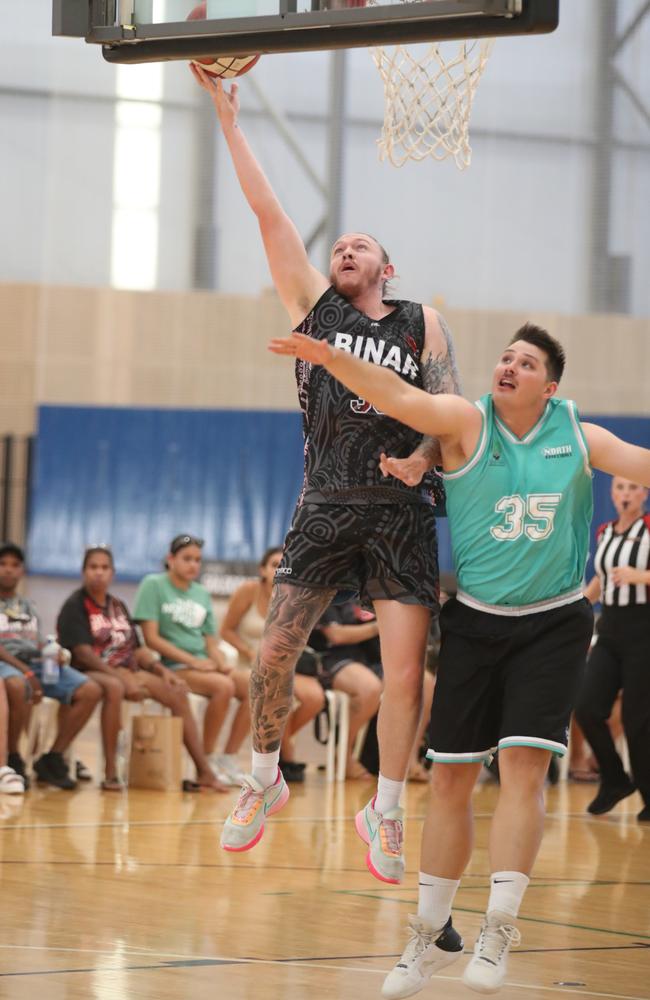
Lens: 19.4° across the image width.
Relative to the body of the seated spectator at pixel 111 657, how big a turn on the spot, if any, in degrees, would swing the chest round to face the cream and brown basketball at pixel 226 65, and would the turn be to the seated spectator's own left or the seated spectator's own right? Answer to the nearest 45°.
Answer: approximately 45° to the seated spectator's own right

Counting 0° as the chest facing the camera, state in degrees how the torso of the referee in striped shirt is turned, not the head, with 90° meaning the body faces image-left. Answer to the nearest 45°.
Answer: approximately 45°

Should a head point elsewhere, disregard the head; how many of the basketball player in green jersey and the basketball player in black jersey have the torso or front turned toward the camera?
2

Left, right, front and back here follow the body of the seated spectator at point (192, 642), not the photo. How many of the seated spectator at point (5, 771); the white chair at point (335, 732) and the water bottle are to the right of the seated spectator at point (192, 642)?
2

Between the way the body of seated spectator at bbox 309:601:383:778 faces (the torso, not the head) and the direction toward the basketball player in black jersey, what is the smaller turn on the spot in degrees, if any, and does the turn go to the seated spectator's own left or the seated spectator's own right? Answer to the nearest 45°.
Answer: approximately 45° to the seated spectator's own right

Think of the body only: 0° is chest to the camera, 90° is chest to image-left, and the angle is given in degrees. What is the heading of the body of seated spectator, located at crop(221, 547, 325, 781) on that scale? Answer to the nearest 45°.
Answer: approximately 315°

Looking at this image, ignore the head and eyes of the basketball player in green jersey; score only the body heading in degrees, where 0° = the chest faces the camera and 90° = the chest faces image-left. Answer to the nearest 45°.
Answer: approximately 0°

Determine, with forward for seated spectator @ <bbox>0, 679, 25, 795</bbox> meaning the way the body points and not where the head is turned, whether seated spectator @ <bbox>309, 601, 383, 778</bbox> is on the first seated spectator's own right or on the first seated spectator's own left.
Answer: on the first seated spectator's own left
